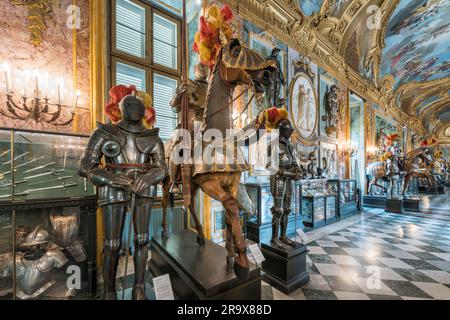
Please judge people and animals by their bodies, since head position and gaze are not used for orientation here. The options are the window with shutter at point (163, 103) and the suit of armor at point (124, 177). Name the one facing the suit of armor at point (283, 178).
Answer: the window with shutter

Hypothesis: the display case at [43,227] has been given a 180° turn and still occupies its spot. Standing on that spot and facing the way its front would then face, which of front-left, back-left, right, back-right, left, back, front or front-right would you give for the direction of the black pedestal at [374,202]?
right

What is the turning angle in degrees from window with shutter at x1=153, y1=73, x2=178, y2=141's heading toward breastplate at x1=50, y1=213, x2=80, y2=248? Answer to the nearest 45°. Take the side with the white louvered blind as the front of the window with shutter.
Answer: approximately 90° to its right

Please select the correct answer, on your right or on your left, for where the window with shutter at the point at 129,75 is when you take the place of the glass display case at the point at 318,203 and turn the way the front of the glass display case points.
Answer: on your right

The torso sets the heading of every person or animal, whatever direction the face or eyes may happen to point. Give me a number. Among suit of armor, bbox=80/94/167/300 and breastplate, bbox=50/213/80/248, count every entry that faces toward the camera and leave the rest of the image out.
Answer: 2

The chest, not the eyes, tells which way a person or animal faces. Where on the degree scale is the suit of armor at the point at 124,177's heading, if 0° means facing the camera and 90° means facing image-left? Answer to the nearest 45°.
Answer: approximately 0°

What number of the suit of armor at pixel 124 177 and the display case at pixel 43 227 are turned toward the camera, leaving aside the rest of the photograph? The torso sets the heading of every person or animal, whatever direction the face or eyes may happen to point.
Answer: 2

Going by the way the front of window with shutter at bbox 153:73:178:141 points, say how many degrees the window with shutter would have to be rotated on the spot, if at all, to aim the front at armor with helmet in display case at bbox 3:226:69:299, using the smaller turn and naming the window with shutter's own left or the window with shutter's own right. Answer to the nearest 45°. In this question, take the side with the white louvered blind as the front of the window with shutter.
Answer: approximately 90° to the window with shutter's own right

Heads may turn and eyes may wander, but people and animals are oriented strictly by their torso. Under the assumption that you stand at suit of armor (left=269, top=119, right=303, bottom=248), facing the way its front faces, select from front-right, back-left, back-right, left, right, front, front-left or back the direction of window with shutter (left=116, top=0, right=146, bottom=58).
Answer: back-right

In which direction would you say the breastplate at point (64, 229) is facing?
toward the camera
